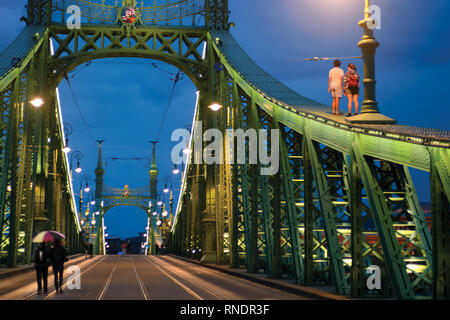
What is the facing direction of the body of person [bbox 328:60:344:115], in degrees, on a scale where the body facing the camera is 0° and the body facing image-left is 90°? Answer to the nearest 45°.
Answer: approximately 180°
